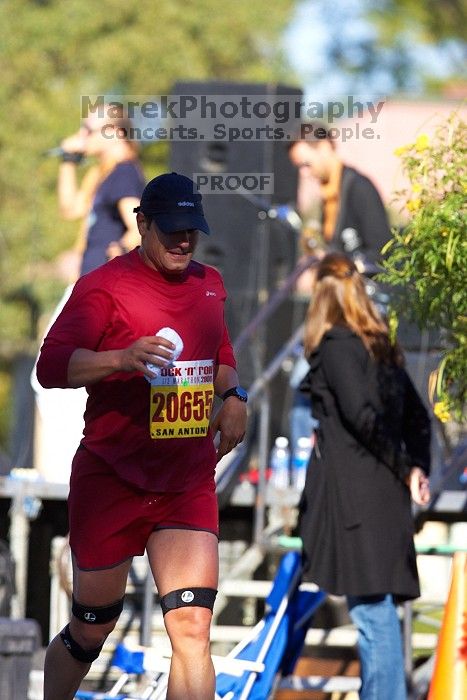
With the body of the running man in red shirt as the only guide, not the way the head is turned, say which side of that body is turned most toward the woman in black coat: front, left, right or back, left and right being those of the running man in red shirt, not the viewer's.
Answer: left

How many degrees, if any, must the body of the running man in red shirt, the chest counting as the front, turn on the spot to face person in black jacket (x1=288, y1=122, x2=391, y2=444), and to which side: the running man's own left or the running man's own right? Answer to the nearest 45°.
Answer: approximately 135° to the running man's own left

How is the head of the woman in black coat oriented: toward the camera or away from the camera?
away from the camera

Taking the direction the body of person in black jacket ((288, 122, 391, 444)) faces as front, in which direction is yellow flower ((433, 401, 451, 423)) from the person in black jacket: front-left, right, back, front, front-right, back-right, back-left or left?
front-left

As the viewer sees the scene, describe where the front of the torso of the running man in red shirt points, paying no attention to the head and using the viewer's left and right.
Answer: facing the viewer and to the right of the viewer

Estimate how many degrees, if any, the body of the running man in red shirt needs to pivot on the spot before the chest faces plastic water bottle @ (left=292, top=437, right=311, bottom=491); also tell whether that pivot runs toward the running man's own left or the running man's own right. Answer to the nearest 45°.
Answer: approximately 135° to the running man's own left

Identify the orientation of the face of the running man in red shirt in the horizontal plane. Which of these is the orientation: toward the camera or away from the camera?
toward the camera

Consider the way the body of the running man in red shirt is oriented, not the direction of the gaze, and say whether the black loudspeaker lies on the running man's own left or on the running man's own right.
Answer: on the running man's own left

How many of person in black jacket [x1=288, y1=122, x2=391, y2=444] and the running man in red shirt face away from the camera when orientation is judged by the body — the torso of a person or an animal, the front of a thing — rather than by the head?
0
